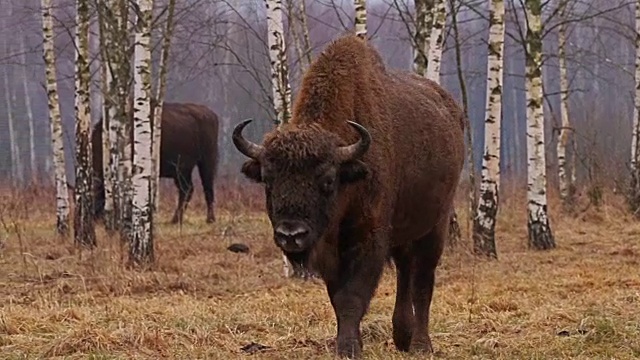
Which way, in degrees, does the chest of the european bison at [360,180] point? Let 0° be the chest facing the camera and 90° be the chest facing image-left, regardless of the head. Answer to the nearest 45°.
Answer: approximately 45°

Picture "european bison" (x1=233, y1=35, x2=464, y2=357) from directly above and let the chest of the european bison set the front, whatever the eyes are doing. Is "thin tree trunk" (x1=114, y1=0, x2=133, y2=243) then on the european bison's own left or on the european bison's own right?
on the european bison's own right

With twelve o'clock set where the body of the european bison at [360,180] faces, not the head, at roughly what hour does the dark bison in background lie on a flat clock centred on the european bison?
The dark bison in background is roughly at 4 o'clock from the european bison.

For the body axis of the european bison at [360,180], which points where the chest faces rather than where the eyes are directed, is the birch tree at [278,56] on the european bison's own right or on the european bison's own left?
on the european bison's own right

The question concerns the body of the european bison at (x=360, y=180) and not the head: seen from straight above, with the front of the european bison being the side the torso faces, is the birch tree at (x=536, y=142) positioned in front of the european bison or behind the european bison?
behind

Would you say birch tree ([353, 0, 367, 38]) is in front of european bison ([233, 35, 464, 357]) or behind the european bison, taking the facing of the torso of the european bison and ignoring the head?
behind

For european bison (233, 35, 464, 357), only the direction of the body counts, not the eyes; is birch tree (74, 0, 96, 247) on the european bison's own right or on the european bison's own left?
on the european bison's own right

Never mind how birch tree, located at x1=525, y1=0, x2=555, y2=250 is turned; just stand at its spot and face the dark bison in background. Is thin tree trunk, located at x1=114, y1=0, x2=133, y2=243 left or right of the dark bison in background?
left

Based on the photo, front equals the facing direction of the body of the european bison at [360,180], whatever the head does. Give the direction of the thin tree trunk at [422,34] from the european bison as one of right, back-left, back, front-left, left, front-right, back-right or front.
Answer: back-right
